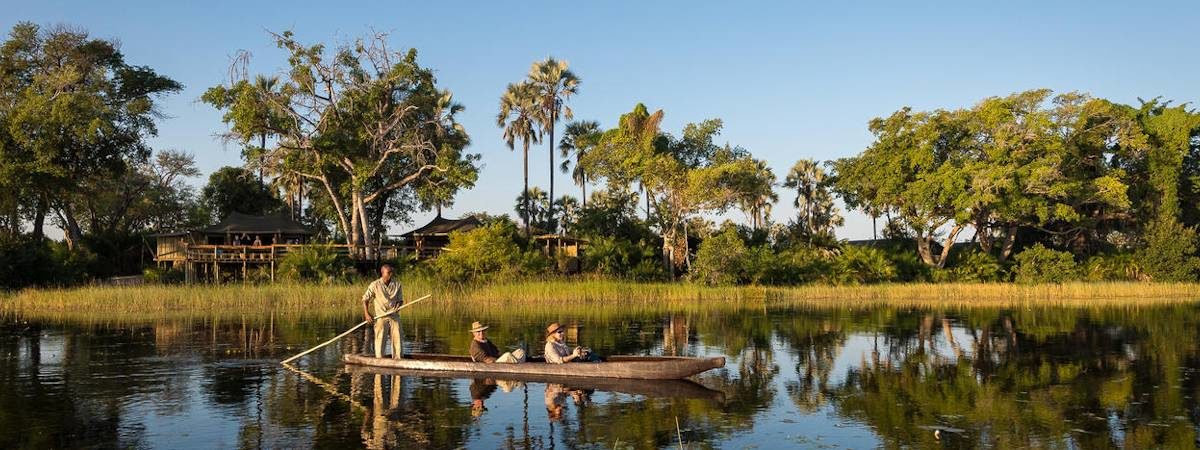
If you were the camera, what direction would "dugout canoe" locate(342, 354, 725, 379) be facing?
facing to the right of the viewer

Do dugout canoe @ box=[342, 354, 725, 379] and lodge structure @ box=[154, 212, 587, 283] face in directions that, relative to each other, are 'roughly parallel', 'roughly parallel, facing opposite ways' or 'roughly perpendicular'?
roughly perpendicular

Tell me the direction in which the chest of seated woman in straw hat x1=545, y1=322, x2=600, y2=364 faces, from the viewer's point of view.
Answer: to the viewer's right

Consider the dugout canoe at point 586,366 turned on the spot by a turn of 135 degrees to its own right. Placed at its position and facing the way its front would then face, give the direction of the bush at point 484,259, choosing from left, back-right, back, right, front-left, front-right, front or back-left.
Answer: back-right

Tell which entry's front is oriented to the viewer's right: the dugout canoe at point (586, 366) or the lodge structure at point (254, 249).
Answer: the dugout canoe

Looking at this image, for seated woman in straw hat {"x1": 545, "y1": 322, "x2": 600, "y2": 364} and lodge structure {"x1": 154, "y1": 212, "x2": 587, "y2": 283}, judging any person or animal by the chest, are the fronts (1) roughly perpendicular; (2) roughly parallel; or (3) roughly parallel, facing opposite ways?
roughly perpendicular

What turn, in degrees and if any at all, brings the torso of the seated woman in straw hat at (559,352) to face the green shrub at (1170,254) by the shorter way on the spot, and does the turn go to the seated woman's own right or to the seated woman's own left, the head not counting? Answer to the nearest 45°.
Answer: approximately 45° to the seated woman's own left

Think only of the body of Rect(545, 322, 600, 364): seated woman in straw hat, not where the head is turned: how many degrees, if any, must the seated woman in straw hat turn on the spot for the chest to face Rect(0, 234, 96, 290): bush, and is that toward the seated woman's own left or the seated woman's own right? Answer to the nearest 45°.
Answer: approximately 135° to the seated woman's own left

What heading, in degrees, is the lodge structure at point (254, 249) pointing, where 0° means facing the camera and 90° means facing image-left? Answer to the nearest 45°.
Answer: approximately 0°

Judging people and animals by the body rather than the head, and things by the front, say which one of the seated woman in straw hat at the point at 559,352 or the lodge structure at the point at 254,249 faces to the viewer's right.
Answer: the seated woman in straw hat

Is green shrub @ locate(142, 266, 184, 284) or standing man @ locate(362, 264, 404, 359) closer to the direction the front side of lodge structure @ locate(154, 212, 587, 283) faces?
the standing man

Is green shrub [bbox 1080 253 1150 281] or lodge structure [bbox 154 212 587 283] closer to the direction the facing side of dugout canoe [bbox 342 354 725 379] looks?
the green shrub

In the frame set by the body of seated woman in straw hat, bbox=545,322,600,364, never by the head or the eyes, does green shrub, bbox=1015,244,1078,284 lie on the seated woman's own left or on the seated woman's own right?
on the seated woman's own left

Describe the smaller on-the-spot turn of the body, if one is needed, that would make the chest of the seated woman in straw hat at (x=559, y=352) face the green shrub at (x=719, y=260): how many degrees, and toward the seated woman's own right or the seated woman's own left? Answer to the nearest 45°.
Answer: approximately 90° to the seated woman's own left

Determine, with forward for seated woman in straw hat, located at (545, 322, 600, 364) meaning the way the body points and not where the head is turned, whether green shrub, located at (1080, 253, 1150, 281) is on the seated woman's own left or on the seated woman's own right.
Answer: on the seated woman's own left
